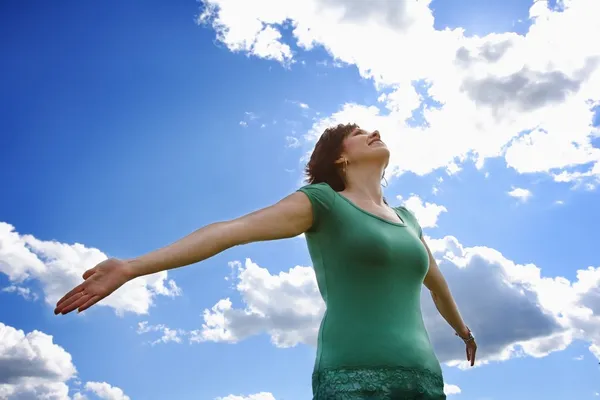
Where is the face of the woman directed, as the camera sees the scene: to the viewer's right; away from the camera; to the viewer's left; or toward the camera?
to the viewer's right

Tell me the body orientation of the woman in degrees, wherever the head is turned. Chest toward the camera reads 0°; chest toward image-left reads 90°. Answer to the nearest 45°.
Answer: approximately 315°
